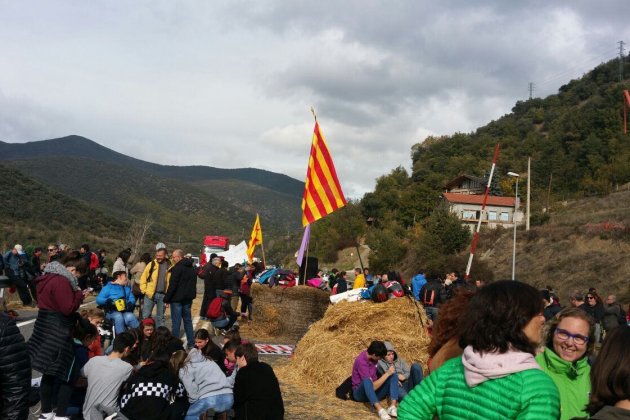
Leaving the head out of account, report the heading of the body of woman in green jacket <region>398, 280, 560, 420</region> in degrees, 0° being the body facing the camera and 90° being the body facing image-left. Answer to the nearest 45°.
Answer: approximately 225°

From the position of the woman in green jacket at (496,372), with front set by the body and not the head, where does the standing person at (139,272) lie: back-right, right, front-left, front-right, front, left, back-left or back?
left

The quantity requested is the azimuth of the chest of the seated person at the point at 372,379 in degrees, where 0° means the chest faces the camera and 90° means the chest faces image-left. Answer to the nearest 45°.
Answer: approximately 315°

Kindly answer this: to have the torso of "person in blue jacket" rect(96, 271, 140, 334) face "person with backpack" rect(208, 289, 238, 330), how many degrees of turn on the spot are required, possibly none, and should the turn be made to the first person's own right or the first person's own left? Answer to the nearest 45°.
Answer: approximately 90° to the first person's own left

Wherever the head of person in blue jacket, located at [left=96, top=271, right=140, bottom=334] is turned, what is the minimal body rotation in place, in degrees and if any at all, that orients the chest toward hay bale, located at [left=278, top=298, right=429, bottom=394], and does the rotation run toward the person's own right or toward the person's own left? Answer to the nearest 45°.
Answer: approximately 45° to the person's own left

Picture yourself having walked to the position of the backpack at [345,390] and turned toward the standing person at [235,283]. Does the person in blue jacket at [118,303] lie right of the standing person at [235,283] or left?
left

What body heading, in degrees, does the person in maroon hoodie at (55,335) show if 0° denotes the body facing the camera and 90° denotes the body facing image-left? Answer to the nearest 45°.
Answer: approximately 270°

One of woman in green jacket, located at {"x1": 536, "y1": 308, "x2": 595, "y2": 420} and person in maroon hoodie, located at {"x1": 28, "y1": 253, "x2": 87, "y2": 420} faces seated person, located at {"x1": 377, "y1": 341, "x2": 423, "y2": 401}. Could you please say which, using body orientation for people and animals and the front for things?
the person in maroon hoodie

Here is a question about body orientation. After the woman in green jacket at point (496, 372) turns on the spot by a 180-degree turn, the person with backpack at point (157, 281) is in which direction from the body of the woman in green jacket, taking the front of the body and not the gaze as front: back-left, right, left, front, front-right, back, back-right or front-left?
right

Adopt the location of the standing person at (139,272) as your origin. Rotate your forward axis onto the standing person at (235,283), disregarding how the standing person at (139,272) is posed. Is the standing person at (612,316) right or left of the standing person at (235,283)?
right

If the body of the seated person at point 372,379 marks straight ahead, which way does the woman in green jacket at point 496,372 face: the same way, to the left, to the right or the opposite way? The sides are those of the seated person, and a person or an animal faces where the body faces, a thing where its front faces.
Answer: to the left
